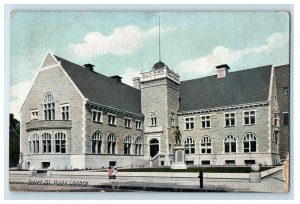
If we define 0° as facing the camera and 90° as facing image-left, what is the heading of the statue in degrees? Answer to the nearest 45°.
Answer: approximately 0°
